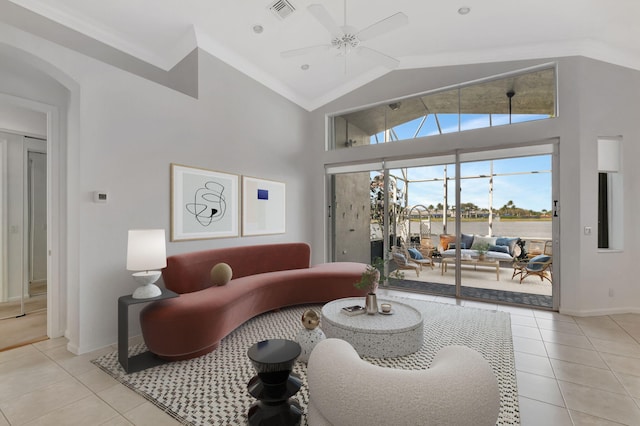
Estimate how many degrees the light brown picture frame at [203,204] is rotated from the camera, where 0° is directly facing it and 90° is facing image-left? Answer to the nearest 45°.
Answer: approximately 315°

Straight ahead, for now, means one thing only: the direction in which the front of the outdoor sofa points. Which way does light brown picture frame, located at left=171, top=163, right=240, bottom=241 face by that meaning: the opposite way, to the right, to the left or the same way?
to the left

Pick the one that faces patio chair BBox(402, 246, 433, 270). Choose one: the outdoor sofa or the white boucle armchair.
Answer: the white boucle armchair

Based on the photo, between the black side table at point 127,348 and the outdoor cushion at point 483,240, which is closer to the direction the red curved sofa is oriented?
the outdoor cushion

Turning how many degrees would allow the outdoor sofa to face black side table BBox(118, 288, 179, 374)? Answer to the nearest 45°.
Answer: approximately 45° to its right

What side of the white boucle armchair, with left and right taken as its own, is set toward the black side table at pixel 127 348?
left

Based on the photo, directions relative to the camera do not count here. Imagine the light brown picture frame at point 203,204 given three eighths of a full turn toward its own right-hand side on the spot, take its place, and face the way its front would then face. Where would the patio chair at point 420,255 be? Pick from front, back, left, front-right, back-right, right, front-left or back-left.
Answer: back

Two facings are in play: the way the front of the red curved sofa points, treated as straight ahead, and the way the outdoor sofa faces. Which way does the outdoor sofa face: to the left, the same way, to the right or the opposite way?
to the right

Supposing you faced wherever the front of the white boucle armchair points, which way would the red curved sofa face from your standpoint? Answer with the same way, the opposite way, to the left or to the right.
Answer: to the right

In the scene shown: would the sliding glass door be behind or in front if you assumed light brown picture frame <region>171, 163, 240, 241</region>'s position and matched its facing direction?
in front

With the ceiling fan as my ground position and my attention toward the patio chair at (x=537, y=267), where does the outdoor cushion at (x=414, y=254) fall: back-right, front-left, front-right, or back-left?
front-left

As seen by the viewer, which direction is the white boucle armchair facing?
away from the camera

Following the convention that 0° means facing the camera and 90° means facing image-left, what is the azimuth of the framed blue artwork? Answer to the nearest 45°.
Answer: approximately 315°

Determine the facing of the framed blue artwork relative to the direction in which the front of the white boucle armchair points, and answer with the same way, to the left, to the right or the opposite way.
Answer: to the right

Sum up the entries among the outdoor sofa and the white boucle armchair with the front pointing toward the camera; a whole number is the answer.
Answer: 1

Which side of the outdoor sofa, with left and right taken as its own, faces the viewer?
front

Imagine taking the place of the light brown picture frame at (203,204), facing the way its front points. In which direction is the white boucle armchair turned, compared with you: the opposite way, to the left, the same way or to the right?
to the left

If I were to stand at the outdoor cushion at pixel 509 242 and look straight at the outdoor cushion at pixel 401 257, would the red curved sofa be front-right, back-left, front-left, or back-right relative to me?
front-left
